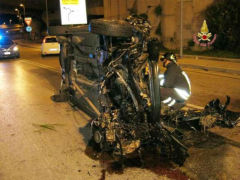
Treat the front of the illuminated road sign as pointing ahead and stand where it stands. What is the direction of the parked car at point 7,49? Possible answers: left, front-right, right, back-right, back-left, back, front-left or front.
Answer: back-right

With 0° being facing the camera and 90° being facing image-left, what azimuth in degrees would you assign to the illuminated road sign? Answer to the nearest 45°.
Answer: approximately 0°

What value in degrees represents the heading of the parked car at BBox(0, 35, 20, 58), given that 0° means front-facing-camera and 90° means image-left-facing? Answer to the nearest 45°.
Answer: approximately 0°

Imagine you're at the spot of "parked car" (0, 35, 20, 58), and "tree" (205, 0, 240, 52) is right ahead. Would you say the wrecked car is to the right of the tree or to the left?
right

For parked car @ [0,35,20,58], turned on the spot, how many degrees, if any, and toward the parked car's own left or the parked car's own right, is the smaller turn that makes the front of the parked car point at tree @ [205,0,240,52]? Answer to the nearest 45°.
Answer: approximately 45° to the parked car's own left

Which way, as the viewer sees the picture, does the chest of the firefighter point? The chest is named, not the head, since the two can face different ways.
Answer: to the viewer's left

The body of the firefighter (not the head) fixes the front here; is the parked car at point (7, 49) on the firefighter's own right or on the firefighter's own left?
on the firefighter's own right

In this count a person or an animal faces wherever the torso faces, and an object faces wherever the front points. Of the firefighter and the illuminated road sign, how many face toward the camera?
1

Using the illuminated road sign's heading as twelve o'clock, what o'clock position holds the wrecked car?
The wrecked car is roughly at 12 o'clock from the illuminated road sign.

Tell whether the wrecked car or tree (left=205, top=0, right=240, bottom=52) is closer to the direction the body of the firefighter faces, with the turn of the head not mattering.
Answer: the wrecked car

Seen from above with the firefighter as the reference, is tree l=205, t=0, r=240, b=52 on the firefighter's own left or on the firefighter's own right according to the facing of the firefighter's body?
on the firefighter's own right
